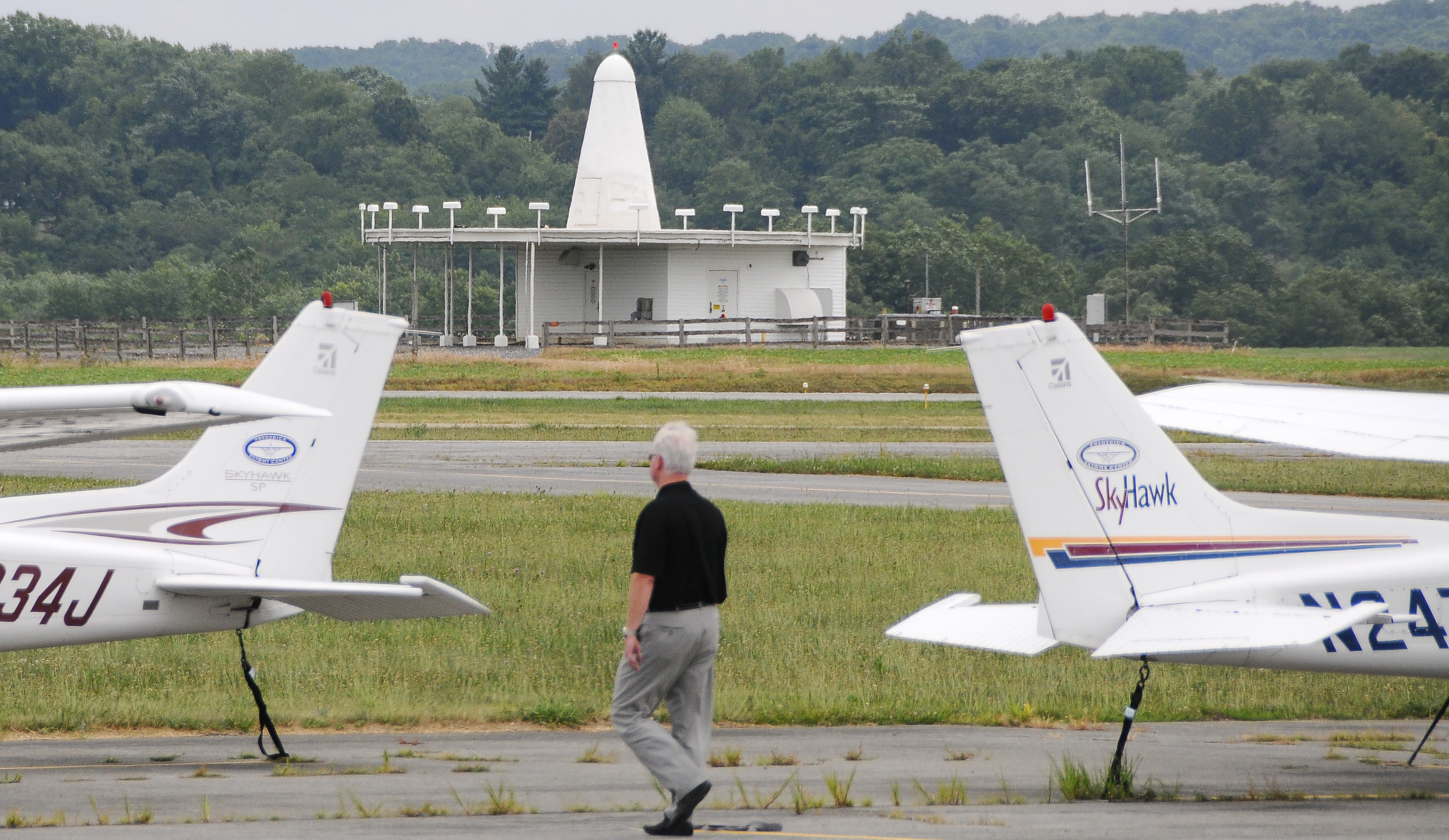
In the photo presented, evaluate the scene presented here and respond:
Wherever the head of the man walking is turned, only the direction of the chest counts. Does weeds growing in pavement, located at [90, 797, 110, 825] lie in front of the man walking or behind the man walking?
in front

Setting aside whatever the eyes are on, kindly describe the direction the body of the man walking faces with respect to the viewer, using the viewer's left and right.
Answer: facing away from the viewer and to the left of the viewer

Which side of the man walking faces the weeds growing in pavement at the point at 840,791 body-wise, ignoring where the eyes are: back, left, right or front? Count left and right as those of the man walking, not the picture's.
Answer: right

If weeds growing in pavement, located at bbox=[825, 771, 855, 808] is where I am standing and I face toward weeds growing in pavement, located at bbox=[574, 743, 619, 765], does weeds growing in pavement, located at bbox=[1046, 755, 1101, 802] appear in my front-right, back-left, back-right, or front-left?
back-right

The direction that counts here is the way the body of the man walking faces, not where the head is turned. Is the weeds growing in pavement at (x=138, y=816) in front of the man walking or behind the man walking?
in front

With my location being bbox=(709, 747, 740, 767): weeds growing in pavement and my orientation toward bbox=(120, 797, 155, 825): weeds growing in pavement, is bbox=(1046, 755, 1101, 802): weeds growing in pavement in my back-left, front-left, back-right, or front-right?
back-left

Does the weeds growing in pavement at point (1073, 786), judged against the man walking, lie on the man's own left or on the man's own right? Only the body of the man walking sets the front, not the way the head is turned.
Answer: on the man's own right

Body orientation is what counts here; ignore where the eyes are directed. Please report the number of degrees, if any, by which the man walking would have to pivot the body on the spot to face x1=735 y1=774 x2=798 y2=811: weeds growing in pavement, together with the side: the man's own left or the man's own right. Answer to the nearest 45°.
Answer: approximately 90° to the man's own right

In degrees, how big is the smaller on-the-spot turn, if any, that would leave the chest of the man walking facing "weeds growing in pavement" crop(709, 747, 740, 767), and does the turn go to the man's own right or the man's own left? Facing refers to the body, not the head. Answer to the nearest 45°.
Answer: approximately 45° to the man's own right
